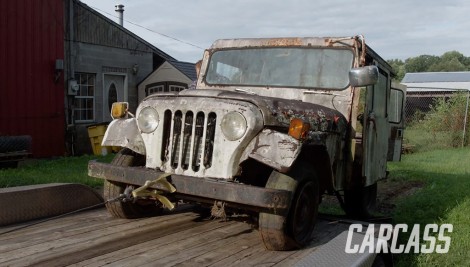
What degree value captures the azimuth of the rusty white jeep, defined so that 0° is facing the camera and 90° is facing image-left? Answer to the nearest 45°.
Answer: approximately 45°

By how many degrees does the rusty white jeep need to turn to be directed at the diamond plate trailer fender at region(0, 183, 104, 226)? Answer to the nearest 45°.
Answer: approximately 45° to its right
